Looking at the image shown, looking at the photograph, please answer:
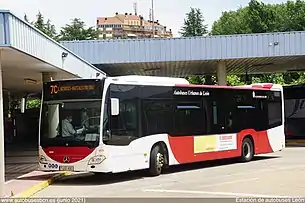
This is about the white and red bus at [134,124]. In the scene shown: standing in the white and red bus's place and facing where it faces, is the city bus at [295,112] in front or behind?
behind

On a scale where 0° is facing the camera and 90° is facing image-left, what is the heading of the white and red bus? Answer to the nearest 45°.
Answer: approximately 45°

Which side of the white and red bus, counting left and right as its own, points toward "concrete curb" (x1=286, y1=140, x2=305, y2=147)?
back

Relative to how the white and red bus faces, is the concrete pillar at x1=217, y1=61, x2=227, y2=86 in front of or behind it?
behind

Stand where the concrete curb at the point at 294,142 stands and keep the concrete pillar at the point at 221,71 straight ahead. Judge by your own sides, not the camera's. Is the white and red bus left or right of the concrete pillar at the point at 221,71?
left
